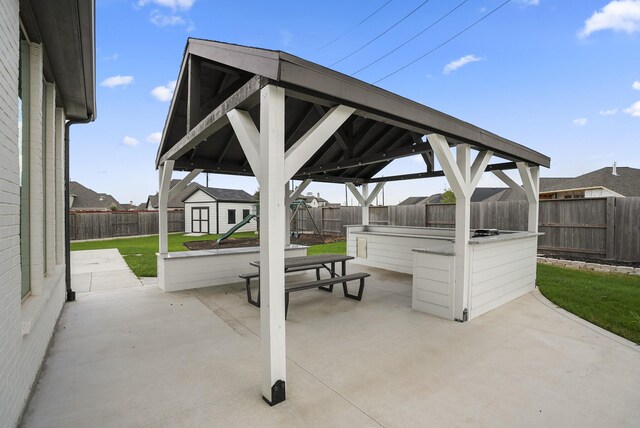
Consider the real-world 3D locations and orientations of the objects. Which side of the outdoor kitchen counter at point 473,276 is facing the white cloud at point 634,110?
right

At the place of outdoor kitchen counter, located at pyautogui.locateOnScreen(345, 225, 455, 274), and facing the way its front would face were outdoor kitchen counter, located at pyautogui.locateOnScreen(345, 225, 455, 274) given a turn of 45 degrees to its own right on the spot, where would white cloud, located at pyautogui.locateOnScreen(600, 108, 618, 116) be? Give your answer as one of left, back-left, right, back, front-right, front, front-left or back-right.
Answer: back-right

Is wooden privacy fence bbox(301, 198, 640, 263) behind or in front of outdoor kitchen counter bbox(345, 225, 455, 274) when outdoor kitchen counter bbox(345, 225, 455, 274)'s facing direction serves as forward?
behind

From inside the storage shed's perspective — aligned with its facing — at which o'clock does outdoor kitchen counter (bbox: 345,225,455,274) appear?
The outdoor kitchen counter is roughly at 10 o'clock from the storage shed.

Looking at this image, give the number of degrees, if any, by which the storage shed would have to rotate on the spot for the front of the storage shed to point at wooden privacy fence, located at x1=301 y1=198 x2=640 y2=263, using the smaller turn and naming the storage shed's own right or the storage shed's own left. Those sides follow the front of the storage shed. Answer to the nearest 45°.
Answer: approximately 90° to the storage shed's own left

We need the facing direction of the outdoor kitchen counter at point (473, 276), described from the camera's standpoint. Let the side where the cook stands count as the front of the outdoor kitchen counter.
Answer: facing away from the viewer and to the left of the viewer

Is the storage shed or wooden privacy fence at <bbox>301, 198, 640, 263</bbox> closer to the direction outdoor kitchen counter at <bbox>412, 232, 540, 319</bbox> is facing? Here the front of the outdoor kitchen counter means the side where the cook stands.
the storage shed

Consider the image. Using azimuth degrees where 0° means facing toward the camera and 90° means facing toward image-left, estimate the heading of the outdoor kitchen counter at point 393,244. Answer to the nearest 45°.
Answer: approximately 45°

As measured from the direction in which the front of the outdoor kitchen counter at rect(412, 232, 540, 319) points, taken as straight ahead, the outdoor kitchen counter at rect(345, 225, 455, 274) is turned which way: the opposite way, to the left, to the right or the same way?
to the left
